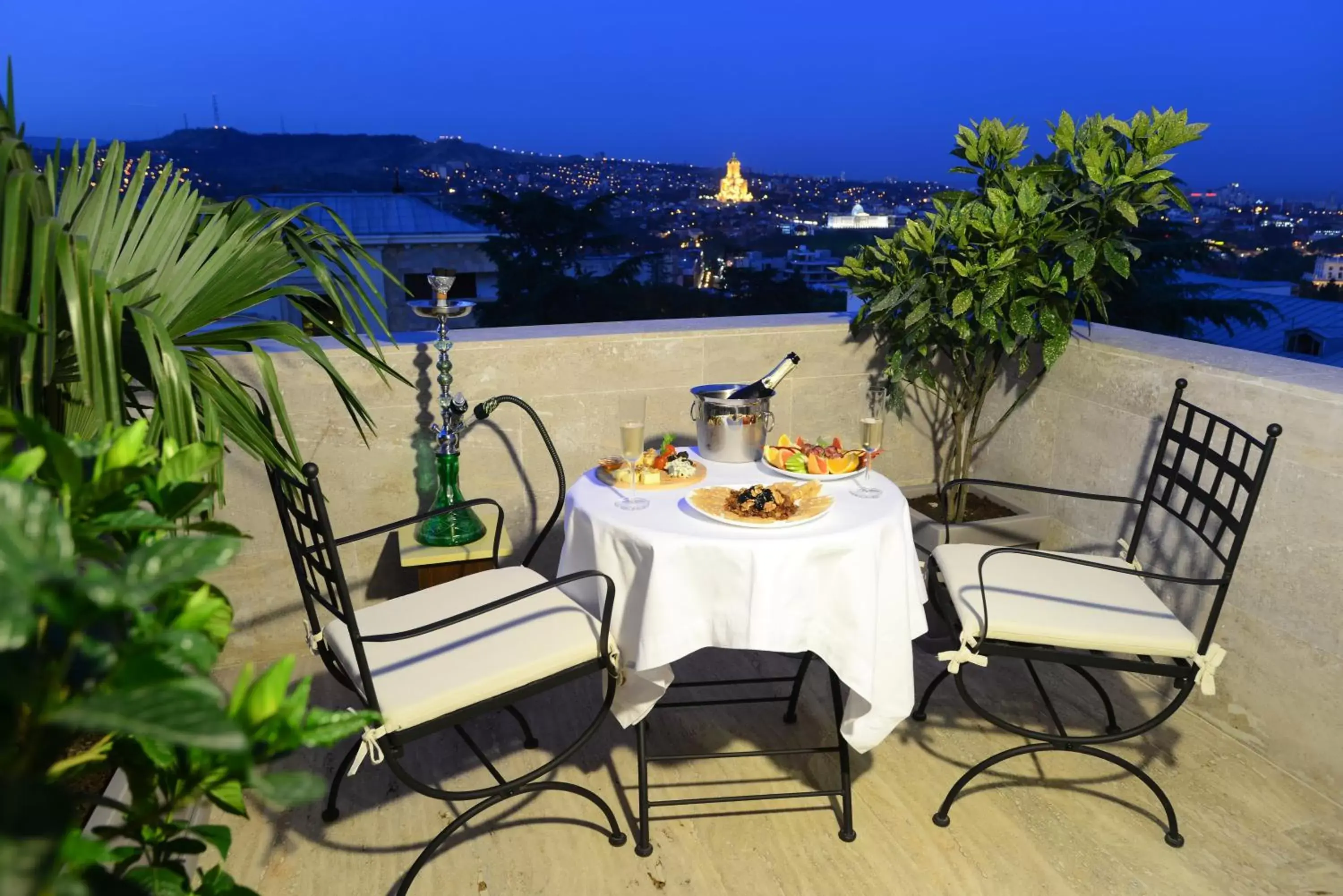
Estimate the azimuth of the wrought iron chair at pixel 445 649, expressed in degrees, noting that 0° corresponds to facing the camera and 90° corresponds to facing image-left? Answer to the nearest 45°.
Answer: approximately 225°

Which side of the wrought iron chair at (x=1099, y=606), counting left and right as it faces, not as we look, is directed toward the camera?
left

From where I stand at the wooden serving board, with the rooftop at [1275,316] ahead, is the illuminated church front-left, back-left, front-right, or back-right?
front-left

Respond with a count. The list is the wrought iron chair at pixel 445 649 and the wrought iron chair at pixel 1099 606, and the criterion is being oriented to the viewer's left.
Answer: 1

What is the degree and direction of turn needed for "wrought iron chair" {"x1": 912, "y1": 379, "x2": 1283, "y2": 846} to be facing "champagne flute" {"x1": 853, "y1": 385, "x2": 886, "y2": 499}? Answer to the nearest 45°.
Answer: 0° — it already faces it

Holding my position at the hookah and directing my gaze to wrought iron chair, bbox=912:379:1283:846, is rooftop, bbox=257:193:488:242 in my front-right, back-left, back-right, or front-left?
back-left

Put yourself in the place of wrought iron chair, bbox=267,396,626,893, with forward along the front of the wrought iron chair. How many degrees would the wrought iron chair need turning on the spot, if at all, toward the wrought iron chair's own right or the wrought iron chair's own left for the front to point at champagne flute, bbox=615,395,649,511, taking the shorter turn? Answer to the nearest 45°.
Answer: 0° — it already faces it

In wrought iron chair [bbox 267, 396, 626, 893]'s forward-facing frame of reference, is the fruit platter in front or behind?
in front

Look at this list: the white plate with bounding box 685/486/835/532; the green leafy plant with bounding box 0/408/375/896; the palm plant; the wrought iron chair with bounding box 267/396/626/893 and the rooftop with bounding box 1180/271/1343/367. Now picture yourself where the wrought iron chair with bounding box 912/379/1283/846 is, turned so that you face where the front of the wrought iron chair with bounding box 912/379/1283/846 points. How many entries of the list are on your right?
1

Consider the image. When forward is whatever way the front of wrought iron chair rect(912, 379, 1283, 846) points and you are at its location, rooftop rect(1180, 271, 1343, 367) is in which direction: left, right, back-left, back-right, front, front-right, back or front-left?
right

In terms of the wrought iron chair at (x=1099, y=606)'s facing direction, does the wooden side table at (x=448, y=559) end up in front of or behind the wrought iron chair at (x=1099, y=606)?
in front

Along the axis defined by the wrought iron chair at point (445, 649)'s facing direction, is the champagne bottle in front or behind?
in front

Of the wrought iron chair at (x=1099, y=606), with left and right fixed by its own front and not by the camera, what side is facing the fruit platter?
front

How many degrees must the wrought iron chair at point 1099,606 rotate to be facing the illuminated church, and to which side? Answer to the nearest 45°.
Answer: approximately 45° to its right

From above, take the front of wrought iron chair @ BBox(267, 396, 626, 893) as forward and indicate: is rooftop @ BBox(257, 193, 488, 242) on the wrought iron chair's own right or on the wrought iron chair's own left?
on the wrought iron chair's own left

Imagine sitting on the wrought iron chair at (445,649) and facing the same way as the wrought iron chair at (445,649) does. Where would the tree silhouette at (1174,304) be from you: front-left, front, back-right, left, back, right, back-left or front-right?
front
